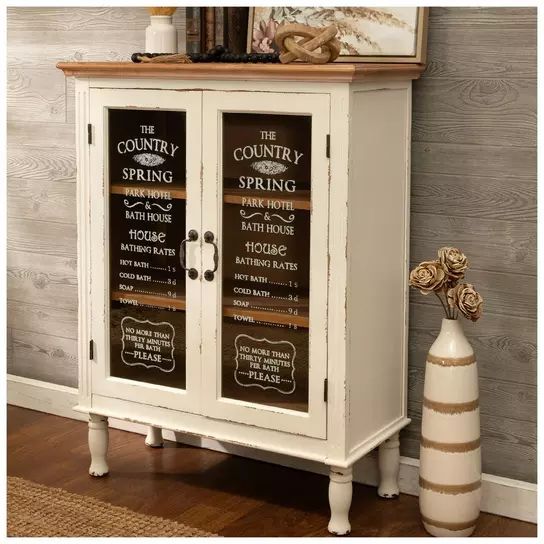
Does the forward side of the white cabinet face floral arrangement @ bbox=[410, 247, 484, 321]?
no

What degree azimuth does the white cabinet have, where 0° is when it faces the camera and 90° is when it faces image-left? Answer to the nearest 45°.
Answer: approximately 45°

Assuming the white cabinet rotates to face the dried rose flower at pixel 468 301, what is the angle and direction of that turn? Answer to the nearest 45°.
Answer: approximately 135° to its left

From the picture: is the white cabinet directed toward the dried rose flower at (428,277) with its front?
no

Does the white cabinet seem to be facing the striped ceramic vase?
no

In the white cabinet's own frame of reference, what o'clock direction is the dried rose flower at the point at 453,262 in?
The dried rose flower is roughly at 8 o'clock from the white cabinet.
